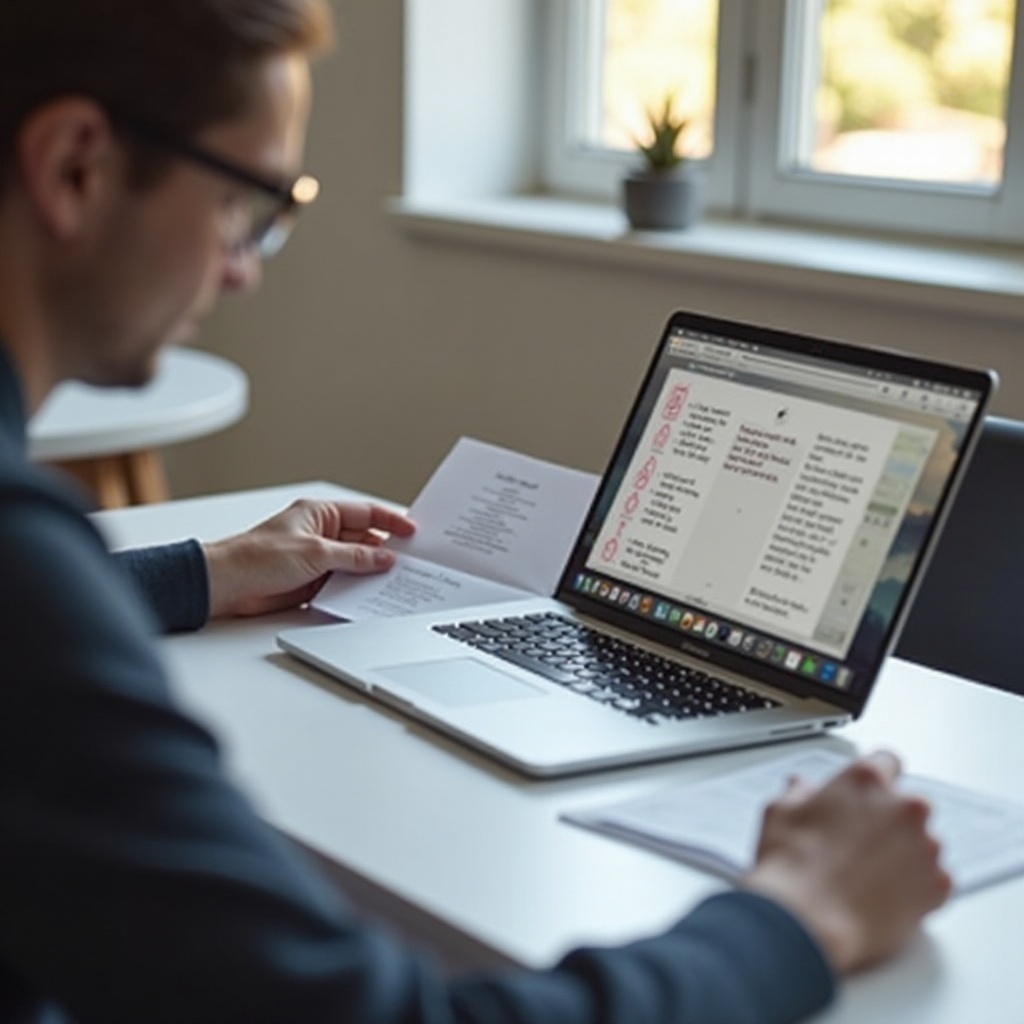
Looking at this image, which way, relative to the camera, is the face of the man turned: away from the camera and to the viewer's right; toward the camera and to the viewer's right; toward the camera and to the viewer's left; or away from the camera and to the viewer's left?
away from the camera and to the viewer's right

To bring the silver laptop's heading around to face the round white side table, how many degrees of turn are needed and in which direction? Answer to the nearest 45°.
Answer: approximately 90° to its right

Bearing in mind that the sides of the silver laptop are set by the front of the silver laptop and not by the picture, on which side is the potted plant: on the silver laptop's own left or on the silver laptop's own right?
on the silver laptop's own right

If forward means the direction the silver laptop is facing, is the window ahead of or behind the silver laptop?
behind

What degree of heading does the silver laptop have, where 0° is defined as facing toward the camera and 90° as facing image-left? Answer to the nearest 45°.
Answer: approximately 45°
